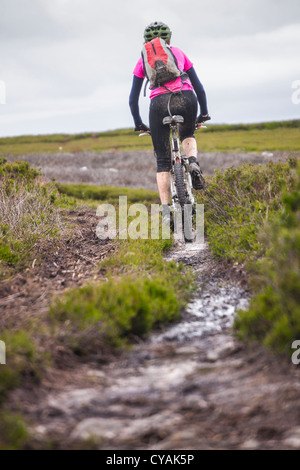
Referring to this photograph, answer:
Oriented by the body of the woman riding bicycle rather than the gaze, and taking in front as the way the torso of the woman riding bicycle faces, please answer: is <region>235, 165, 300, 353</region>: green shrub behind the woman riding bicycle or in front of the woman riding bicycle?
behind

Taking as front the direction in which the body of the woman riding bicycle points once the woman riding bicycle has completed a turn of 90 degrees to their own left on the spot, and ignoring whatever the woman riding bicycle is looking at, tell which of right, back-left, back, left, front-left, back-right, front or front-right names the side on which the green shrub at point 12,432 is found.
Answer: left

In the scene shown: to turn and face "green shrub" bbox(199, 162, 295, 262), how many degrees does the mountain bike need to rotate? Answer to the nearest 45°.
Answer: approximately 135° to its right

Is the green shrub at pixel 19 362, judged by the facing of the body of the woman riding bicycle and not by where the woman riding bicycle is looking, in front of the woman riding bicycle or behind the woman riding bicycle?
behind

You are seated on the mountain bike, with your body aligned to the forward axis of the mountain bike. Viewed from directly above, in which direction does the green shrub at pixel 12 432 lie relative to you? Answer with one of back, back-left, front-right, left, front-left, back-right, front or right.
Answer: back

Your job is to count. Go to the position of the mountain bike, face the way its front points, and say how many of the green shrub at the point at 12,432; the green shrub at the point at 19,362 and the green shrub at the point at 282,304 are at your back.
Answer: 3

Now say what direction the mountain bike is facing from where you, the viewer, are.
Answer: facing away from the viewer

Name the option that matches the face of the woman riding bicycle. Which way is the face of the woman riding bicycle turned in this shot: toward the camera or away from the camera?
away from the camera

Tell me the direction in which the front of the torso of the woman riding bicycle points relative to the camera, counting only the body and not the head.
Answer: away from the camera
